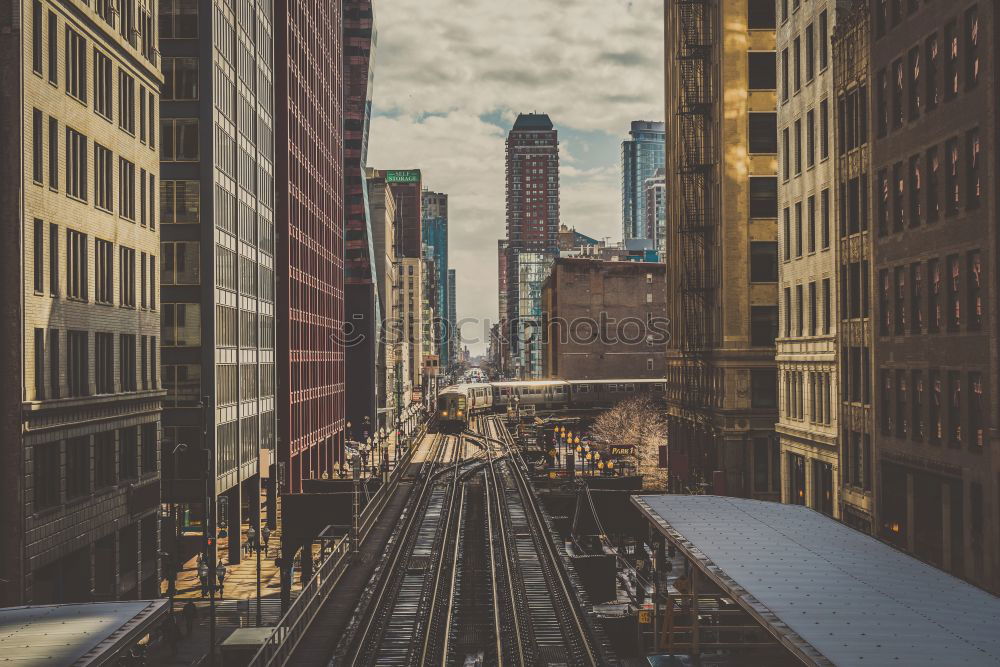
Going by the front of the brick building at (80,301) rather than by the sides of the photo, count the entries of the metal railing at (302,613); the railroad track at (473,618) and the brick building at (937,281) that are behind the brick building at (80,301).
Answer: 0

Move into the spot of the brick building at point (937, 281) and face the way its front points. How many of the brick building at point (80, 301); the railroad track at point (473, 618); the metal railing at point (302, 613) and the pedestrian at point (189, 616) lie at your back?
0

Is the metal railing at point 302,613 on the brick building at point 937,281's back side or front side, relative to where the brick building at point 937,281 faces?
on the front side

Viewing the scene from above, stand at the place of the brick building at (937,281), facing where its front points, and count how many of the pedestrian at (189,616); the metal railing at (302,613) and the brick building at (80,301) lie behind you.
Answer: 0

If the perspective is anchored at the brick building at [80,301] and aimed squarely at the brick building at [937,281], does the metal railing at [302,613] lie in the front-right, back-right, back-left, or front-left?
front-right

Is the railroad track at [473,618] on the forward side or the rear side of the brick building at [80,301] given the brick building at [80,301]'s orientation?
on the forward side

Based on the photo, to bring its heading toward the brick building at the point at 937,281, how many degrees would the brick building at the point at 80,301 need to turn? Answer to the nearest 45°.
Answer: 0° — it already faces it

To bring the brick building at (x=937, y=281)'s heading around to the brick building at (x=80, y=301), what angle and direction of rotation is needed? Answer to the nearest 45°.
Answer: approximately 45° to its right

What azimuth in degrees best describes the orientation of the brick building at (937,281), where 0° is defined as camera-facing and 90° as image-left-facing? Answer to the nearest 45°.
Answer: approximately 45°

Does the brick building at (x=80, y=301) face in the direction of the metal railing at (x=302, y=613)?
yes

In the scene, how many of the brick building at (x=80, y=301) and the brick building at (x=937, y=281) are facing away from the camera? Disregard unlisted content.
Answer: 0

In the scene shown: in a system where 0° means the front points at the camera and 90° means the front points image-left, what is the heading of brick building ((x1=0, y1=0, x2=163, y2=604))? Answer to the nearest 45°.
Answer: approximately 315°
